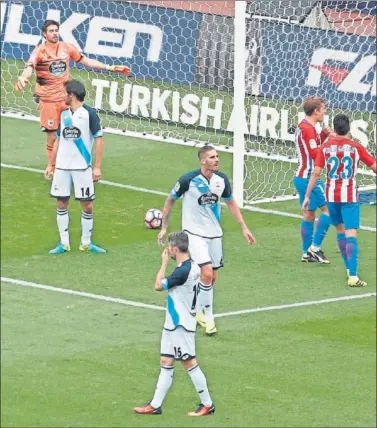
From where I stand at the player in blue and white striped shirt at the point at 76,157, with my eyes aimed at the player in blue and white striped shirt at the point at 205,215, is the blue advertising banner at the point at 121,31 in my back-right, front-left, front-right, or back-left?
back-left

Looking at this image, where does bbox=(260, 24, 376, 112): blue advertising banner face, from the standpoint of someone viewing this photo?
facing the viewer and to the left of the viewer

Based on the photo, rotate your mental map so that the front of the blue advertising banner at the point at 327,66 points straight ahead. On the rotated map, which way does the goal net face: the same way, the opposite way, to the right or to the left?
the same way

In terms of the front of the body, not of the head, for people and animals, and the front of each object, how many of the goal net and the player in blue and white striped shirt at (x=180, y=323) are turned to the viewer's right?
0

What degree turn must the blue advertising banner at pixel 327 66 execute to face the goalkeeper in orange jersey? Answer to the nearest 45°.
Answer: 0° — it already faces them
